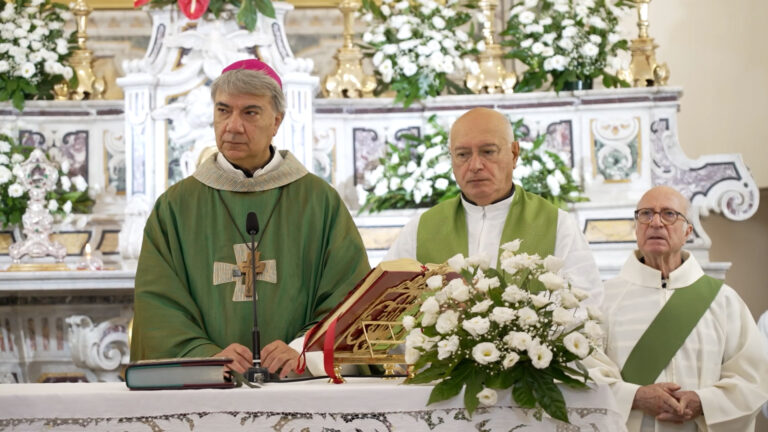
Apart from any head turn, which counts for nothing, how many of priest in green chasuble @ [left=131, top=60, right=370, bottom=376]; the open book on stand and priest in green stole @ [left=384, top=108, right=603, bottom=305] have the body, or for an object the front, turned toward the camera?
2

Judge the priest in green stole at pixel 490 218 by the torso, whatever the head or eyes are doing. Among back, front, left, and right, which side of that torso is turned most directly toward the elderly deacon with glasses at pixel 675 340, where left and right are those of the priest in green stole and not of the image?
left

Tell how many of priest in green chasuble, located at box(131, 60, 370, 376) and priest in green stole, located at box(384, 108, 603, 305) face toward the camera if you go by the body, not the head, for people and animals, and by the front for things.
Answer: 2

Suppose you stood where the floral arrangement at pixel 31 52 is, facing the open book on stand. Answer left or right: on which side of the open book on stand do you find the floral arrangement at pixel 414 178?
left

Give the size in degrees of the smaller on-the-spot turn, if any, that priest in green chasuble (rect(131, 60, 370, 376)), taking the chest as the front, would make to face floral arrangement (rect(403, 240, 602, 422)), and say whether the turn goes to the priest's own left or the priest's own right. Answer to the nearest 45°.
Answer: approximately 45° to the priest's own left

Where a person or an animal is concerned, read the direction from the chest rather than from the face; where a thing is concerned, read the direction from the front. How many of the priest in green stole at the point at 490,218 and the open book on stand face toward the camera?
1

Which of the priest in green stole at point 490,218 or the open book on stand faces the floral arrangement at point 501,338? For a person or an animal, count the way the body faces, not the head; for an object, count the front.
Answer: the priest in green stole
